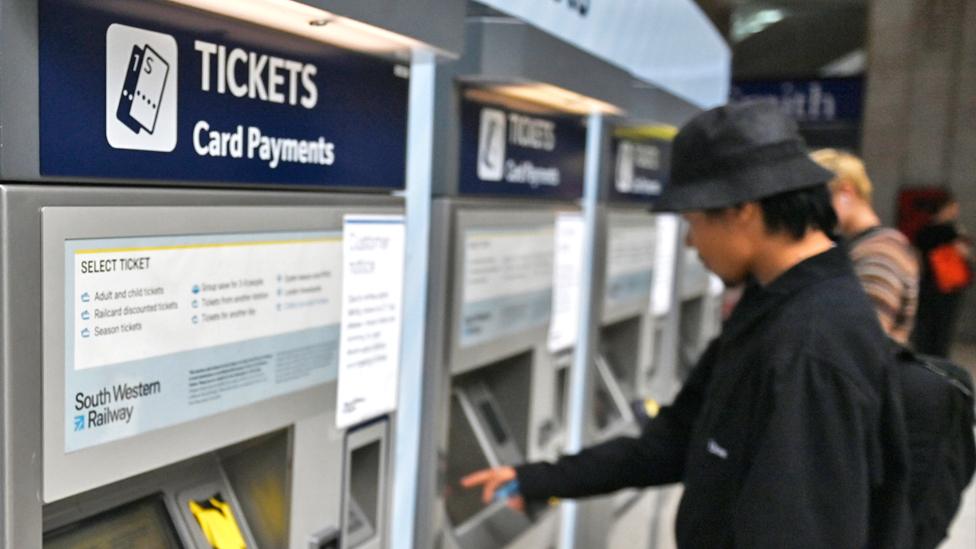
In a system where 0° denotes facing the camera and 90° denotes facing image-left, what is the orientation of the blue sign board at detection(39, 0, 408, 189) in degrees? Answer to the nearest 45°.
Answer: approximately 315°

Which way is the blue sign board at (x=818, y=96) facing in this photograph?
toward the camera

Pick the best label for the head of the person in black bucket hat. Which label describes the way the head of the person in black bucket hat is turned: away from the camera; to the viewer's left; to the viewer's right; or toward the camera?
to the viewer's left

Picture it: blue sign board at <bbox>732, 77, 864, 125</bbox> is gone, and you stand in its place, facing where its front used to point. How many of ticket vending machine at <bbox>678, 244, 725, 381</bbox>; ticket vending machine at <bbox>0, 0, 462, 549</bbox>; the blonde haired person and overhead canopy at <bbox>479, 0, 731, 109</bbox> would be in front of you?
4

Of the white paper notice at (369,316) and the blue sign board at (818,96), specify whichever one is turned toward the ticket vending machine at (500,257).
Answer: the blue sign board

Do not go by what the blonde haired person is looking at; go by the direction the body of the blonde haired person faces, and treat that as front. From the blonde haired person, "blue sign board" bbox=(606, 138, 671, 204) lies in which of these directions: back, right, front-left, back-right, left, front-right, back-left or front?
front

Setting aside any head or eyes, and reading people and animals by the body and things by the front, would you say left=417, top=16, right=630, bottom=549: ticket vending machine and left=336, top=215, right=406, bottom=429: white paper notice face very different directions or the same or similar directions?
same or similar directions

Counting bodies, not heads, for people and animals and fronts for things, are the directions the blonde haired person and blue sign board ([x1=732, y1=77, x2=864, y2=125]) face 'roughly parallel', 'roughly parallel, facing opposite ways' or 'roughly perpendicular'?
roughly perpendicular

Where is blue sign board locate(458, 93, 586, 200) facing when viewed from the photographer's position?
facing the viewer and to the right of the viewer

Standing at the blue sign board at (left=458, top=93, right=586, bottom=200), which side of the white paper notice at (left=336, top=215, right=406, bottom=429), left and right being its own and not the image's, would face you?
left

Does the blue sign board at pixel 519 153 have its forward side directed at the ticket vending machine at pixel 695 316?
no

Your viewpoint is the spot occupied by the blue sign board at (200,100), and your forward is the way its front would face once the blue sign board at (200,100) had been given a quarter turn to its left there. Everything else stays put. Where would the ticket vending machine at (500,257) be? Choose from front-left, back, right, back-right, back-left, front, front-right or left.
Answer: front

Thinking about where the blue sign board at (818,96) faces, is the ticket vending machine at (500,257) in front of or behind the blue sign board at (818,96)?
in front

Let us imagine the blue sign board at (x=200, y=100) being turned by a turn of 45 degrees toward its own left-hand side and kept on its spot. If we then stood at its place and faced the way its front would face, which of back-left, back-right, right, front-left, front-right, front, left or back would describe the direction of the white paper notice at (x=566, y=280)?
front-left

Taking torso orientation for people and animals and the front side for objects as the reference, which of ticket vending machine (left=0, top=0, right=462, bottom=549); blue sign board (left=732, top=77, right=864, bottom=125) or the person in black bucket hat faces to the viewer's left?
the person in black bucket hat

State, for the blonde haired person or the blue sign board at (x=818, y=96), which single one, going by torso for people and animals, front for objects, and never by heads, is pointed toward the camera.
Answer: the blue sign board

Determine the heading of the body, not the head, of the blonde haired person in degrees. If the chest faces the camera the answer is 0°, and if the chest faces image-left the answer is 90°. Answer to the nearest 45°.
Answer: approximately 90°

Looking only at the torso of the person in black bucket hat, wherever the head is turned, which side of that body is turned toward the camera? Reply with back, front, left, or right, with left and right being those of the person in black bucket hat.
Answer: left

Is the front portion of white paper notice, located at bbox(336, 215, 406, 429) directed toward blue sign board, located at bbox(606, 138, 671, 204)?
no

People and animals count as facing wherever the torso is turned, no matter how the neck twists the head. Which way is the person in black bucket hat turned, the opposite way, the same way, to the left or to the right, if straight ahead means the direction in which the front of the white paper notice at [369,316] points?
the opposite way
